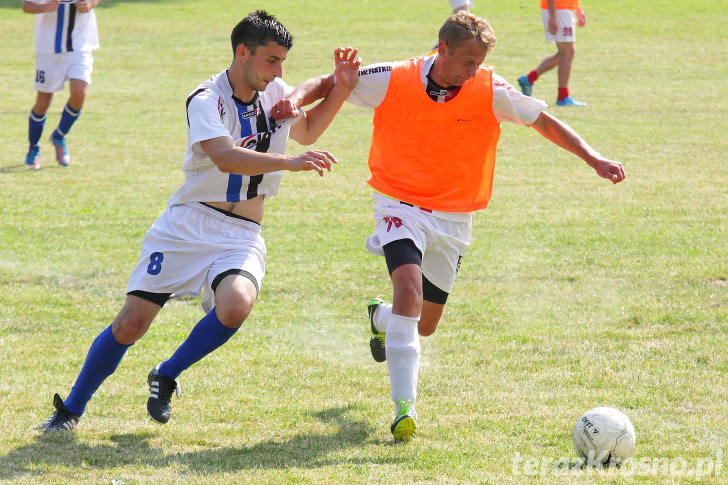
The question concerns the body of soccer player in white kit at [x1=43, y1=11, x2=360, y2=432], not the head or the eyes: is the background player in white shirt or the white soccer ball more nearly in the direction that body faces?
the white soccer ball

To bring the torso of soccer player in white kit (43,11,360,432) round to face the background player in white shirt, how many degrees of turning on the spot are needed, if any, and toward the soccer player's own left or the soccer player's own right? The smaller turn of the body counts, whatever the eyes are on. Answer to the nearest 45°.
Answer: approximately 135° to the soccer player's own left

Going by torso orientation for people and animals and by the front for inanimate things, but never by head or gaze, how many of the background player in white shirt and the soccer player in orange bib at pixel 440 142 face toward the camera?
2

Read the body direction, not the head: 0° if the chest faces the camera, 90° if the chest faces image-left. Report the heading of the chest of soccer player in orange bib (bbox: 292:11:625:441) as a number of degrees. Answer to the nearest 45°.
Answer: approximately 0°

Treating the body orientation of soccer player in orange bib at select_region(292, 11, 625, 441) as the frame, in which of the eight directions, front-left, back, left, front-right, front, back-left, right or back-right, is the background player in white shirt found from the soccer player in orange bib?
back-right

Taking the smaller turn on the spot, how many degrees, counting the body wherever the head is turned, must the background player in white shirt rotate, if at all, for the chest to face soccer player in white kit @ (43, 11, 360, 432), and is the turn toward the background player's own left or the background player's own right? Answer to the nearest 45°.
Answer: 0° — they already face them

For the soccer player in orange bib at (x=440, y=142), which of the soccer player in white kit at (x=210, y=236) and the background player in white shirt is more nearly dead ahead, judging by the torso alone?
the soccer player in white kit

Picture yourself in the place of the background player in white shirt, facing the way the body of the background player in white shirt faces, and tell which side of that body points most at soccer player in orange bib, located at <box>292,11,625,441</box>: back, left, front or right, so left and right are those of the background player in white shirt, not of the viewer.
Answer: front

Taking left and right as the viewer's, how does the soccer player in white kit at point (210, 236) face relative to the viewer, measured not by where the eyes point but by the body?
facing the viewer and to the right of the viewer

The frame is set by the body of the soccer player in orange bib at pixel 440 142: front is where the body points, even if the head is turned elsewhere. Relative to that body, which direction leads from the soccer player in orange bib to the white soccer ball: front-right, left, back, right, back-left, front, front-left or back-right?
front-left

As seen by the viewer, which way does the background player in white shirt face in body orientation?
toward the camera
